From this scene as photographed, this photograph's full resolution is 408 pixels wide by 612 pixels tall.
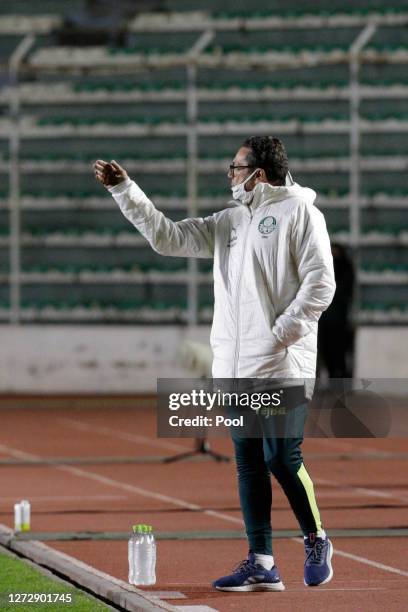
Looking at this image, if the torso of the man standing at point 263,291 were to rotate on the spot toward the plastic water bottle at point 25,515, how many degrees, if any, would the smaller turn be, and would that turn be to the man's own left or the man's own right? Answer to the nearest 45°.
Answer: approximately 90° to the man's own right

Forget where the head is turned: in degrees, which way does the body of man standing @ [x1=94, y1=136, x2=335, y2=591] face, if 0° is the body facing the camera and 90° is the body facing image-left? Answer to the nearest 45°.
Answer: approximately 45°

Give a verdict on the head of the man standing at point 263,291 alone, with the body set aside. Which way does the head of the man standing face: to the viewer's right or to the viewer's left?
to the viewer's left
